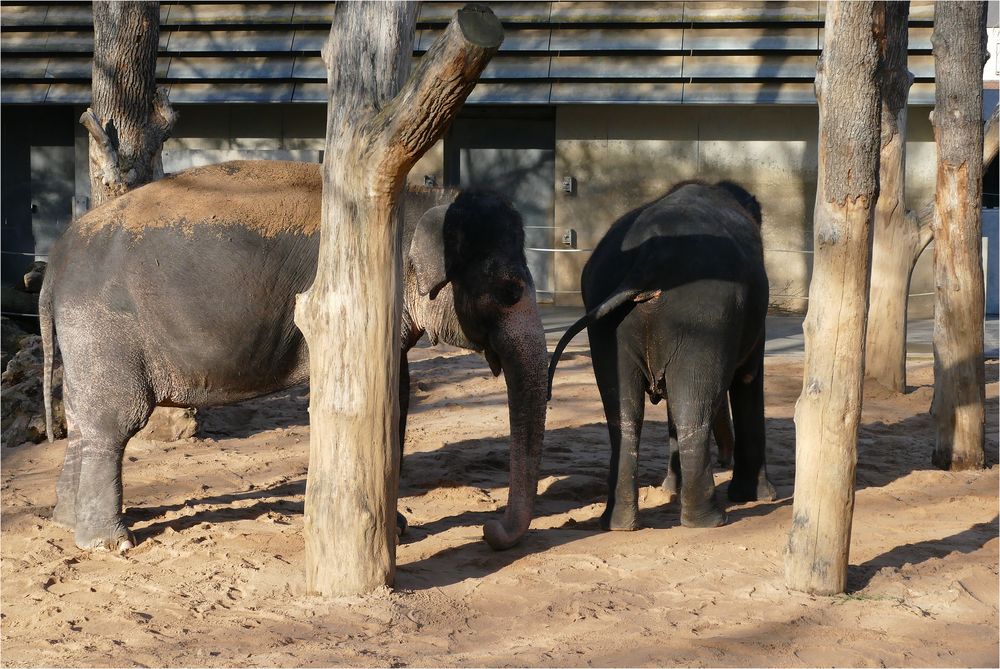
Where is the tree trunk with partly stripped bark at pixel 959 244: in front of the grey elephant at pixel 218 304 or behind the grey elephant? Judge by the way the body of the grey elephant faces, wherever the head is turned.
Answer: in front

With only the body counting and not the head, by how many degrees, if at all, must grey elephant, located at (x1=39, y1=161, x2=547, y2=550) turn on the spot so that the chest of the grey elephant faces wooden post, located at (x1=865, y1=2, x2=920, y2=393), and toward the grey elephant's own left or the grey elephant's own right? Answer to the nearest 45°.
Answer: approximately 45° to the grey elephant's own left

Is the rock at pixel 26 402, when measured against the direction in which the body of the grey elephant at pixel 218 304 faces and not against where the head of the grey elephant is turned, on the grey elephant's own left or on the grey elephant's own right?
on the grey elephant's own left

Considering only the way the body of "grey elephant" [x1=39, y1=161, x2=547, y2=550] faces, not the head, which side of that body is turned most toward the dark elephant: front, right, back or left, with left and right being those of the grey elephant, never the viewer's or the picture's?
front

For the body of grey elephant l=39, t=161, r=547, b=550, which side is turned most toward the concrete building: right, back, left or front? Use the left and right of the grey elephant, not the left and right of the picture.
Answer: left

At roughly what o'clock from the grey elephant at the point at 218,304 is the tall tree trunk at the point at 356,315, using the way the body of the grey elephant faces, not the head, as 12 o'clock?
The tall tree trunk is roughly at 2 o'clock from the grey elephant.

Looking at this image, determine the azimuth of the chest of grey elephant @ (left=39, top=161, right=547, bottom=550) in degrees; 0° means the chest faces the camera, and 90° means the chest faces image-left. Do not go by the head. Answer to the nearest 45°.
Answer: approximately 270°

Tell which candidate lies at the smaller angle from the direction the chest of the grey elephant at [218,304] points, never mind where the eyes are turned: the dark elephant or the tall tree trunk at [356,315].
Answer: the dark elephant

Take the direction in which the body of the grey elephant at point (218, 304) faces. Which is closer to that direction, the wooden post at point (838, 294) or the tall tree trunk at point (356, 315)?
the wooden post
